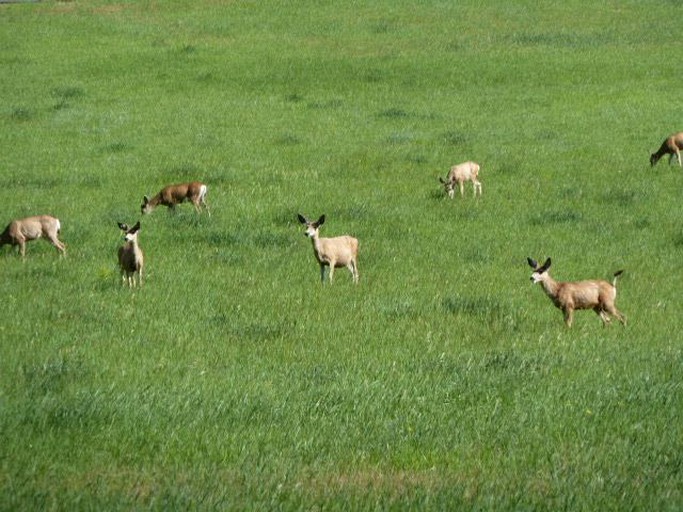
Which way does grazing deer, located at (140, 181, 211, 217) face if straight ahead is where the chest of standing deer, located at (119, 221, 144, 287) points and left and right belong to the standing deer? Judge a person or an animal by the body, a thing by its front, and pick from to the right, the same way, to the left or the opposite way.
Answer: to the right

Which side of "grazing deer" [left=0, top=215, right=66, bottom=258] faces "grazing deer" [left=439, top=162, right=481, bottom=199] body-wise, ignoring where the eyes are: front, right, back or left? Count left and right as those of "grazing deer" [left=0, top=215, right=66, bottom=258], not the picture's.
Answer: back

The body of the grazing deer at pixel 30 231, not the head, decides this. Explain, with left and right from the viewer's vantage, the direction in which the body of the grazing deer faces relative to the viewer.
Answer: facing to the left of the viewer

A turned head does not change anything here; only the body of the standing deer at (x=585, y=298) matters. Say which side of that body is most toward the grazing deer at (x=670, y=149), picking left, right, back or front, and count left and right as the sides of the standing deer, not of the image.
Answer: right

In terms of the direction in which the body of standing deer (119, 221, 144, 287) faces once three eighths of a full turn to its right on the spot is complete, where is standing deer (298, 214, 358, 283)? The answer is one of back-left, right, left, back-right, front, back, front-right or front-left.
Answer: back-right

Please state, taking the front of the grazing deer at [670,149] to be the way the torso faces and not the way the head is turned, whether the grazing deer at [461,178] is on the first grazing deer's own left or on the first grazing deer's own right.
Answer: on the first grazing deer's own left

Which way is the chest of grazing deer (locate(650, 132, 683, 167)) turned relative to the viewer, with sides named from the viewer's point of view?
facing to the left of the viewer

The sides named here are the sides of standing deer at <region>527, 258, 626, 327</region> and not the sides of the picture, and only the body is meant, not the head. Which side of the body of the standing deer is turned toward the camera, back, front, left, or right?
left

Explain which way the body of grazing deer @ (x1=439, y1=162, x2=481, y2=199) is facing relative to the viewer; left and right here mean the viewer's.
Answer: facing the viewer and to the left of the viewer

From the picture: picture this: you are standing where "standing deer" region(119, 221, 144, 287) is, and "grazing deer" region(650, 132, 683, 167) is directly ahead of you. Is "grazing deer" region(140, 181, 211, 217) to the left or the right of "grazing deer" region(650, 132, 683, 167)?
left

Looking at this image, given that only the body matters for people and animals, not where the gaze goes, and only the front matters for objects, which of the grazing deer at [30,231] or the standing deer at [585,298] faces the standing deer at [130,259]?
the standing deer at [585,298]

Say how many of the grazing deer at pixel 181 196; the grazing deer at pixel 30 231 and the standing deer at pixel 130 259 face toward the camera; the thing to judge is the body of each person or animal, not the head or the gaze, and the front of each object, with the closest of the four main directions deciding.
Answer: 1

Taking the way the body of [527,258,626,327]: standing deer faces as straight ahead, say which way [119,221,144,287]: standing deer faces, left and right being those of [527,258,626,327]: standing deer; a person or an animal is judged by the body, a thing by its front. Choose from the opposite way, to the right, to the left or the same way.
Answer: to the left

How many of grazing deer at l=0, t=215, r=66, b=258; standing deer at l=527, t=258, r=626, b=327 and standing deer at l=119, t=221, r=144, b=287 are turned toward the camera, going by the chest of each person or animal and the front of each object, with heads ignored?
1

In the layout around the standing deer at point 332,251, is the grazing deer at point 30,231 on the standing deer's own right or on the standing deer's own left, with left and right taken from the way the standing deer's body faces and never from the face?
on the standing deer's own right

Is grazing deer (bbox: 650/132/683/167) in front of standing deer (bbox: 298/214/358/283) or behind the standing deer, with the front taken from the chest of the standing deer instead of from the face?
behind

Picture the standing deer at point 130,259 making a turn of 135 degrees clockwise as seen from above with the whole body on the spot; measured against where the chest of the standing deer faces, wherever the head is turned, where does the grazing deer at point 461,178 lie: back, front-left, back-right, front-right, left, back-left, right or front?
right

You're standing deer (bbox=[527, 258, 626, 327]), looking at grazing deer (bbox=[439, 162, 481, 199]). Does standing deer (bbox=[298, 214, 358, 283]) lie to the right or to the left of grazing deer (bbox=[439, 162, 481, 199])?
left

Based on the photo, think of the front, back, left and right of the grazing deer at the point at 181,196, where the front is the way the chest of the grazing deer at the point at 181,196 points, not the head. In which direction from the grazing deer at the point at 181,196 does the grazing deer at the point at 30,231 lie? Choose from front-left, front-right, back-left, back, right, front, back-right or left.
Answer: front-left
